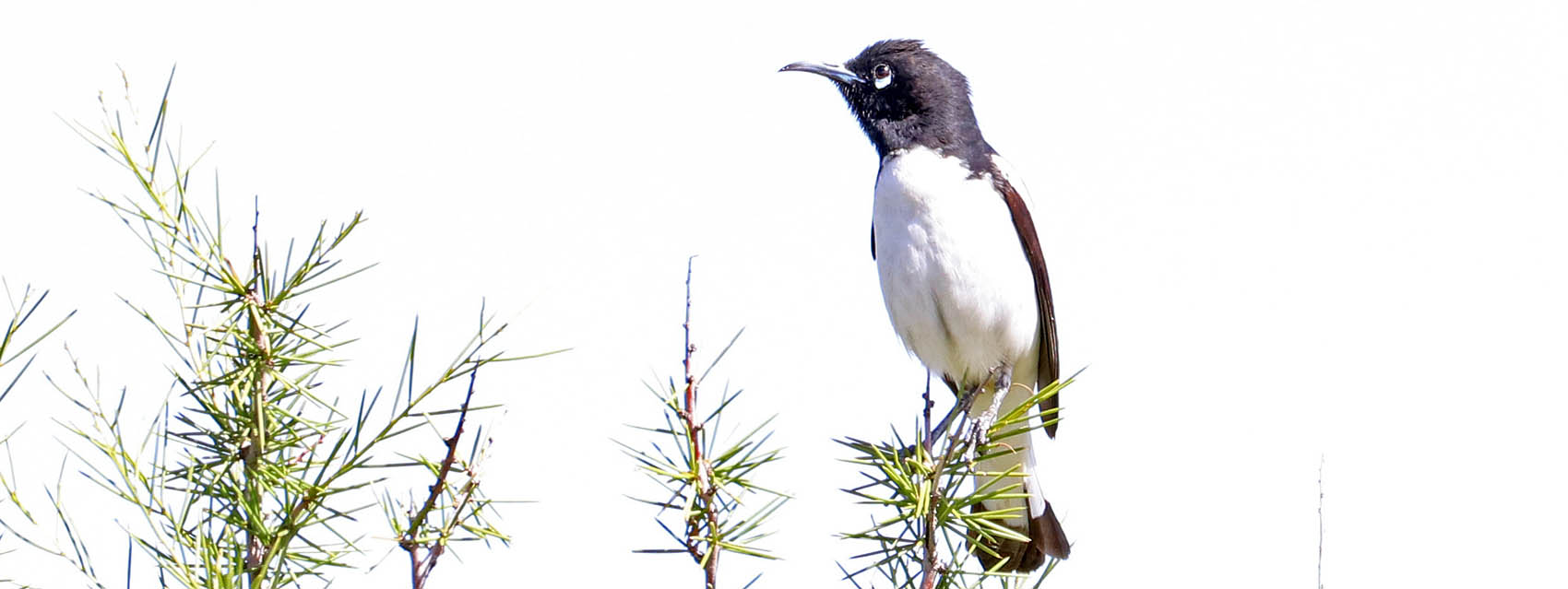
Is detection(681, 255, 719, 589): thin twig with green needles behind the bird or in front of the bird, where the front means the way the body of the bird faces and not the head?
in front

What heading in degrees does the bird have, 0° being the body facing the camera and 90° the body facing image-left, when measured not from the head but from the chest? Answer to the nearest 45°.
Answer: approximately 45°
